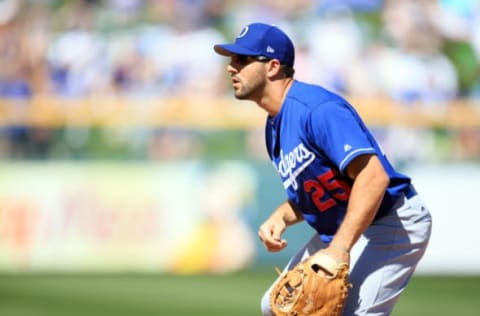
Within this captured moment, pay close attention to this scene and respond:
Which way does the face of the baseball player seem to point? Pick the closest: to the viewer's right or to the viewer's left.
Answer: to the viewer's left

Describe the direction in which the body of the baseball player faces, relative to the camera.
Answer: to the viewer's left
